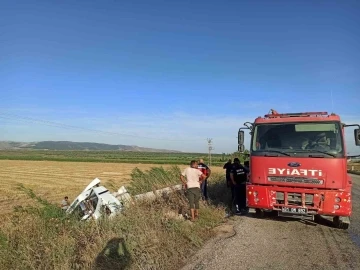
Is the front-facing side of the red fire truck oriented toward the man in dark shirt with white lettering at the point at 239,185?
no

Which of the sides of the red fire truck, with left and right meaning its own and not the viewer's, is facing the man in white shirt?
right

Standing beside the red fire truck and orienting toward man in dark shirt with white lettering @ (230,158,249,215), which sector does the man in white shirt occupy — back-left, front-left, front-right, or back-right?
front-left

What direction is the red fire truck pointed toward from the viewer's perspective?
toward the camera

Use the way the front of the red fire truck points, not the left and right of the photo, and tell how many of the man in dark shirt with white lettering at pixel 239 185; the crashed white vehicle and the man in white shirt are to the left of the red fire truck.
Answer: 0

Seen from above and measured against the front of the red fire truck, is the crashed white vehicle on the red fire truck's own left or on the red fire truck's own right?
on the red fire truck's own right
